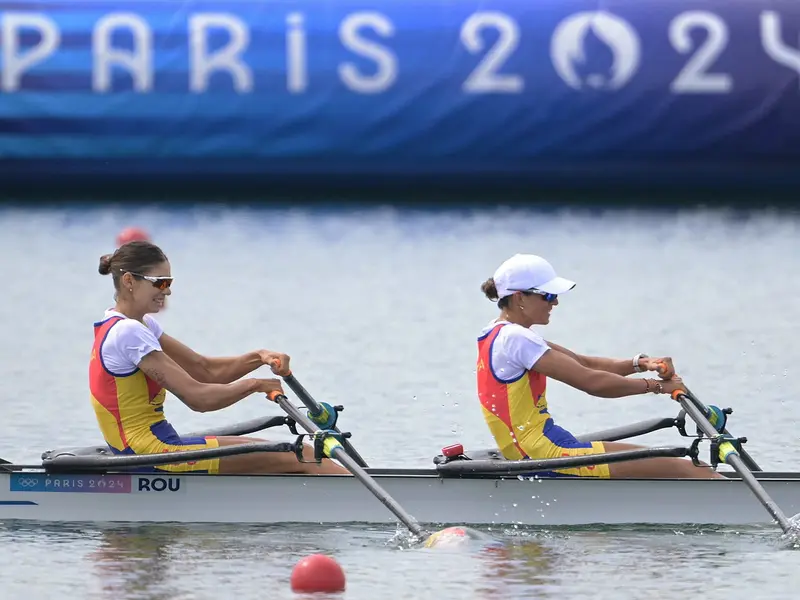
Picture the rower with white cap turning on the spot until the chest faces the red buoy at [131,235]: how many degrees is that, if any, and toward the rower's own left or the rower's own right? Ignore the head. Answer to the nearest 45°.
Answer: approximately 135° to the rower's own left

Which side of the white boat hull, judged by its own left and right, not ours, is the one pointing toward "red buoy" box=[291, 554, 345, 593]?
left

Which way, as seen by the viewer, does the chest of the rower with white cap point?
to the viewer's right

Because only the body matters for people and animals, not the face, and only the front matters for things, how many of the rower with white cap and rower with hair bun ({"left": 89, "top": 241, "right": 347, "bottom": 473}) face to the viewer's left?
0

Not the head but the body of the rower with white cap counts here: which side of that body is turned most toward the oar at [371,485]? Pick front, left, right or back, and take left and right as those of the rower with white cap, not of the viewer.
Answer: back

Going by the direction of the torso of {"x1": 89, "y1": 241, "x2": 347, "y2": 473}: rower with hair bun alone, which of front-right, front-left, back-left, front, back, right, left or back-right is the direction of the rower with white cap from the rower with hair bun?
front

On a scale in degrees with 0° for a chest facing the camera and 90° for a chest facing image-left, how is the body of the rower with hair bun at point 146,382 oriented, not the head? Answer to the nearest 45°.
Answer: approximately 270°

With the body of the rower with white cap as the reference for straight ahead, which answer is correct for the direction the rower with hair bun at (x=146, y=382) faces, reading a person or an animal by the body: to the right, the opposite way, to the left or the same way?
the same way

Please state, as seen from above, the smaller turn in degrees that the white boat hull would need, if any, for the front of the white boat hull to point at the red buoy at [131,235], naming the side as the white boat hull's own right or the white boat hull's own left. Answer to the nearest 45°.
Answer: approximately 90° to the white boat hull's own right

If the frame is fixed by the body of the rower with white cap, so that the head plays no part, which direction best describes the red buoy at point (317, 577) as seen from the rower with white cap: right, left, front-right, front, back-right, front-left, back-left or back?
back-right

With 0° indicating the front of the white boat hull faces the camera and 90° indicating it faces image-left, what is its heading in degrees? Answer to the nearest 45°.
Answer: approximately 90°

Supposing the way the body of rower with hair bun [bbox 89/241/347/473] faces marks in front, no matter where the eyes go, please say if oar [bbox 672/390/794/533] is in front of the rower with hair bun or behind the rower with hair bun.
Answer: in front
